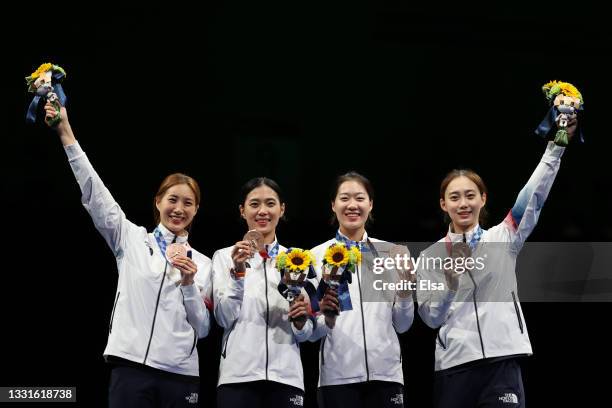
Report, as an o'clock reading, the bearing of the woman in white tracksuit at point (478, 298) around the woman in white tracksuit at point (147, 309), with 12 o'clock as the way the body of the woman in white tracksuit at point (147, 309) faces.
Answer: the woman in white tracksuit at point (478, 298) is roughly at 9 o'clock from the woman in white tracksuit at point (147, 309).

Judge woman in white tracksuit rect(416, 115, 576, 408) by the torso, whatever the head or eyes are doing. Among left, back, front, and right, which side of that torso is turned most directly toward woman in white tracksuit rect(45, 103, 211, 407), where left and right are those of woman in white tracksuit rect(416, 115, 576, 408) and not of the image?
right

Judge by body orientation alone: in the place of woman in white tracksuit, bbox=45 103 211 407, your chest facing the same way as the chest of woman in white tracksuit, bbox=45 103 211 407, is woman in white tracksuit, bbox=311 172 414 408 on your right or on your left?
on your left

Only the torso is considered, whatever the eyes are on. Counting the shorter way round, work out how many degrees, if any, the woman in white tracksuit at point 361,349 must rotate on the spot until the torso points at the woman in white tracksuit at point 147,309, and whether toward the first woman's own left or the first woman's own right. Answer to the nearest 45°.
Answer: approximately 90° to the first woman's own right

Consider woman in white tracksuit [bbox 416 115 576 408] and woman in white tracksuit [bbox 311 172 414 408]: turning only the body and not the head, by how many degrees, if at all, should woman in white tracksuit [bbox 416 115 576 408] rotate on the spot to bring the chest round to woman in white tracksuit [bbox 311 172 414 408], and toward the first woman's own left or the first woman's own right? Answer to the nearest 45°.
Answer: approximately 90° to the first woman's own right

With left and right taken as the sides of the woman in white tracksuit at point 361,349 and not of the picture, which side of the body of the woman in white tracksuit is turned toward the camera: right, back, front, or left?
front

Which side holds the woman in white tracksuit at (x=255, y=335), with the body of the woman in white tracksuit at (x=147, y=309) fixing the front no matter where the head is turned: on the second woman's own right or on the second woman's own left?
on the second woman's own left

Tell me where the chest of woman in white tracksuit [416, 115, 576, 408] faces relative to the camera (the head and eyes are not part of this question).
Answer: toward the camera

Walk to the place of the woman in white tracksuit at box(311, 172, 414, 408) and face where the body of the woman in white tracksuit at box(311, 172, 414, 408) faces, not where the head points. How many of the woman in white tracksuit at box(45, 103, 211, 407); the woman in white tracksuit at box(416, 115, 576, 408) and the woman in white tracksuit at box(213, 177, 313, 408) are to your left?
1
